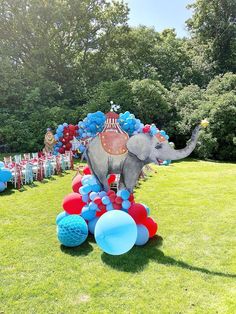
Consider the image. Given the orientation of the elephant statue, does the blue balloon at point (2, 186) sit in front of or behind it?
behind

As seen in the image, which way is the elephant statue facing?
to the viewer's right

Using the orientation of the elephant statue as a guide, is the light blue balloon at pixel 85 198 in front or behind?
behind

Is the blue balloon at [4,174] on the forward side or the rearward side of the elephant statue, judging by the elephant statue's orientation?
on the rearward side

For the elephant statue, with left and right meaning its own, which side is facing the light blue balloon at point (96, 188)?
back

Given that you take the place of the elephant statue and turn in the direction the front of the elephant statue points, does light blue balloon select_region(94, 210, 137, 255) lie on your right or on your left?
on your right
